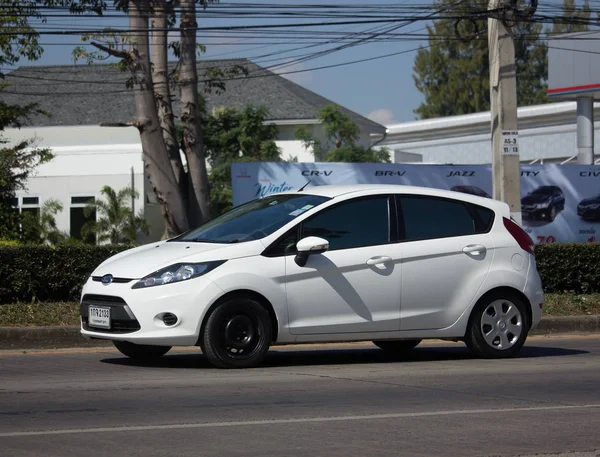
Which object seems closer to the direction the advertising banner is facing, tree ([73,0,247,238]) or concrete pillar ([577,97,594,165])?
the tree

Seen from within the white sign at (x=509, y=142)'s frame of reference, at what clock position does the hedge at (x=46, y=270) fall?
The hedge is roughly at 2 o'clock from the white sign.

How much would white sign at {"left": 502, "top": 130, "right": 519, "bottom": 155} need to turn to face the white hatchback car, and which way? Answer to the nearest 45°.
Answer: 0° — it already faces it

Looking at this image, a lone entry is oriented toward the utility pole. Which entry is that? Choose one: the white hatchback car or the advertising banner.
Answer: the advertising banner

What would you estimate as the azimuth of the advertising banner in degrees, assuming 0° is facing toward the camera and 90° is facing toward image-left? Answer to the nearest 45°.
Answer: approximately 0°

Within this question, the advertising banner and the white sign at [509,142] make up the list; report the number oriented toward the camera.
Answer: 2

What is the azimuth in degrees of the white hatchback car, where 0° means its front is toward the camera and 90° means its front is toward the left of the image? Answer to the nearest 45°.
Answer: approximately 45°

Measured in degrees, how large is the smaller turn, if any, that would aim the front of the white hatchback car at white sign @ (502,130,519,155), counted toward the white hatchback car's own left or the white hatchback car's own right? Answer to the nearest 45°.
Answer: approximately 180°
